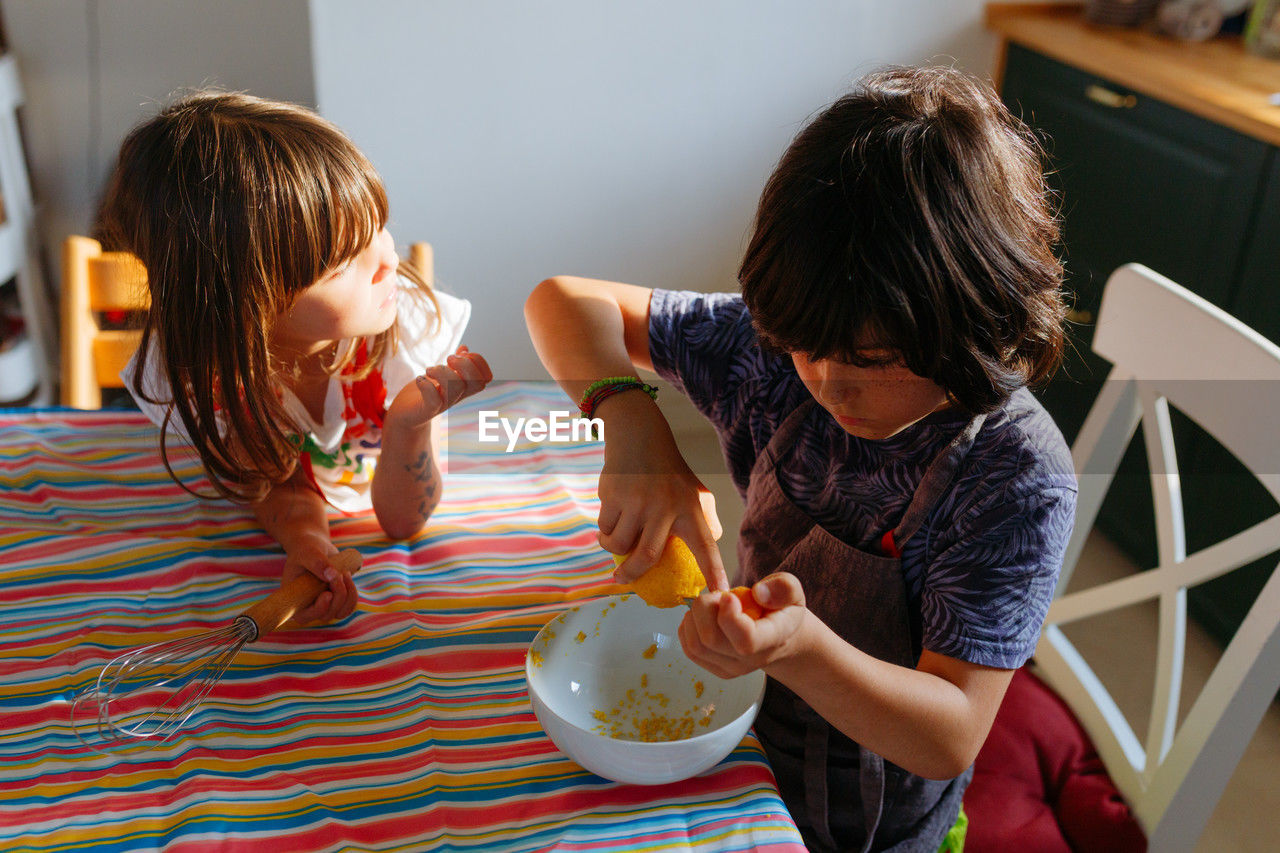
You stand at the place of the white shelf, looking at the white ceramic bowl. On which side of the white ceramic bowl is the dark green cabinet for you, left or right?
left

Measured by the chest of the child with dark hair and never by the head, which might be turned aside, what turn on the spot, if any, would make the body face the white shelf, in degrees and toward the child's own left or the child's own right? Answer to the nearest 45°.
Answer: approximately 90° to the child's own right

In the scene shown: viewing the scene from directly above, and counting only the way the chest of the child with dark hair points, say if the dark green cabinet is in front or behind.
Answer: behind

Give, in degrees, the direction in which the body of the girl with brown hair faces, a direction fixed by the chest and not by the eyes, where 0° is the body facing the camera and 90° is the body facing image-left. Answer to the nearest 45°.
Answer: approximately 315°

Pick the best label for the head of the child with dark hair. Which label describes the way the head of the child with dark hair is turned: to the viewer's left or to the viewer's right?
to the viewer's left

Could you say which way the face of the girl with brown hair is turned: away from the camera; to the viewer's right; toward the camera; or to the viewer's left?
to the viewer's right
